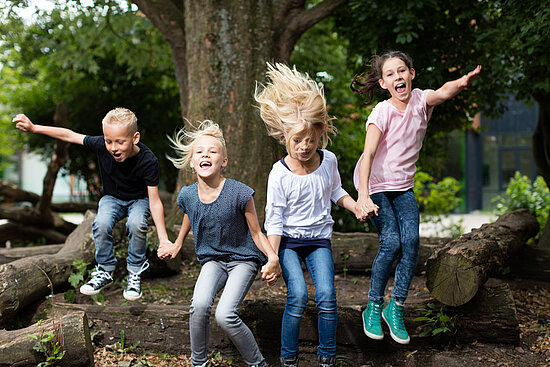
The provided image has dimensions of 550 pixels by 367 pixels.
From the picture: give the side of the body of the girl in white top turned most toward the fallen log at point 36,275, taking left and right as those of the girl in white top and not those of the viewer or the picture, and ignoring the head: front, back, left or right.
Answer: right

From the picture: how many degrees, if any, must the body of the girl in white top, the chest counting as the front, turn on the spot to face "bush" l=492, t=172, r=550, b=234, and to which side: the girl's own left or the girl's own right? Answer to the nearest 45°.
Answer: approximately 135° to the girl's own left

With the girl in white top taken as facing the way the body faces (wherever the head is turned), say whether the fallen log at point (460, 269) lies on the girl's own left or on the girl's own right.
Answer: on the girl's own left

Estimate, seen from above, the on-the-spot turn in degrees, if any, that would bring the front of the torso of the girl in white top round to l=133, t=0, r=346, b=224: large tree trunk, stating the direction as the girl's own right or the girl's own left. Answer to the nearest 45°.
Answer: approximately 180°

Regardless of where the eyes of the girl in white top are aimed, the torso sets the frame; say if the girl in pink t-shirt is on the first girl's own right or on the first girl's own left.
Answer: on the first girl's own left

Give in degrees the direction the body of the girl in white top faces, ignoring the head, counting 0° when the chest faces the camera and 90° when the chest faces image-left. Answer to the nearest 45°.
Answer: approximately 0°

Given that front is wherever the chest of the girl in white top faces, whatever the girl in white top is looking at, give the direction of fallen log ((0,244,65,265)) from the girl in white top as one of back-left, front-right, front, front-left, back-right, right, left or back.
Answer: back-right

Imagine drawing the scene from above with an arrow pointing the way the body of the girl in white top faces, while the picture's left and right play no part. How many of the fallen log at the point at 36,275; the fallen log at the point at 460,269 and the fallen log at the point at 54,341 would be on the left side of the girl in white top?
1

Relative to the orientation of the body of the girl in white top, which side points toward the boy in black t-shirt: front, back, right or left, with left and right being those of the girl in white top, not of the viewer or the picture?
right
